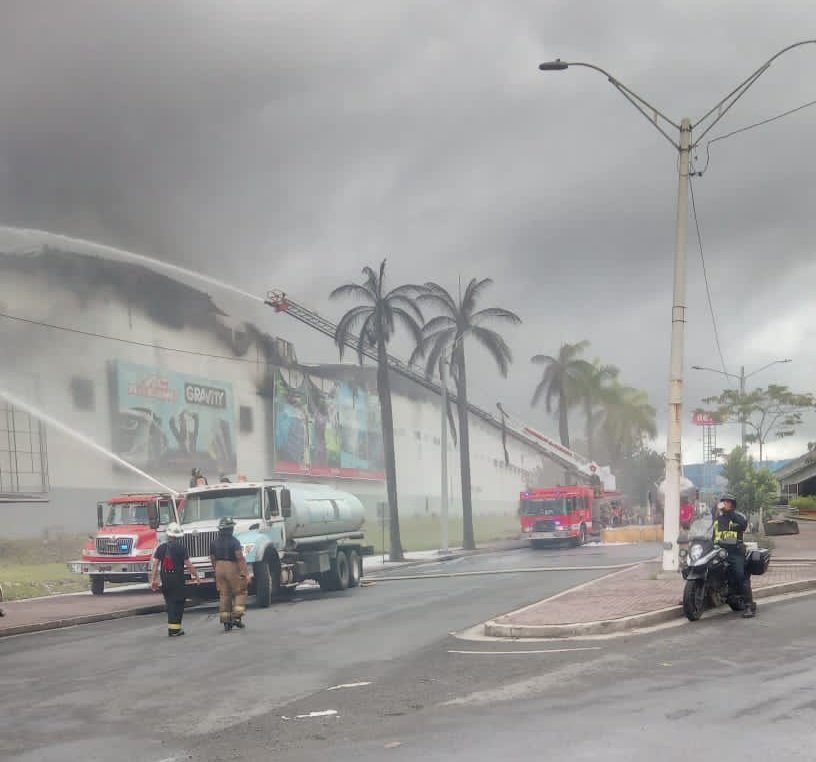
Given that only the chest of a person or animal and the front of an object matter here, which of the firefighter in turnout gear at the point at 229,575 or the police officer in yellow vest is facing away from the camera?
the firefighter in turnout gear

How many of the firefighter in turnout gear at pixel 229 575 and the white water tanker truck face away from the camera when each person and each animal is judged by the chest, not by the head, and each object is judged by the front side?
1

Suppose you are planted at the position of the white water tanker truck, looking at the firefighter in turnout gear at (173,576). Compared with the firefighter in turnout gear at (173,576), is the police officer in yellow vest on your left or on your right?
left

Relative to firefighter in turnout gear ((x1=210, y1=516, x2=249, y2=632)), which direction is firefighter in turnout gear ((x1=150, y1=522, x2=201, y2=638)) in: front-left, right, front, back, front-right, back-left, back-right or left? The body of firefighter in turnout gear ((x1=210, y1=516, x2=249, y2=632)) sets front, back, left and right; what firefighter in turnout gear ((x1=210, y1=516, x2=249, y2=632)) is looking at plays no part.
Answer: left

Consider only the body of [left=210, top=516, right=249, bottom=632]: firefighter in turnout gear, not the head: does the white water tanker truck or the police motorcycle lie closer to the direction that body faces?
the white water tanker truck

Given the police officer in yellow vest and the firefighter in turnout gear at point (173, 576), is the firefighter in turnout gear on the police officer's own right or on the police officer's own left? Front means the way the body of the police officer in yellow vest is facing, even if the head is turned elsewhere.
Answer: on the police officer's own right

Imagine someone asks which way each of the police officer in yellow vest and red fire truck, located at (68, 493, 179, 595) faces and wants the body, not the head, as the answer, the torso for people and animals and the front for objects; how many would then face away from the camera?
0

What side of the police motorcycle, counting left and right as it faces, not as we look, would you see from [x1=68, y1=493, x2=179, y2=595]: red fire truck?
right

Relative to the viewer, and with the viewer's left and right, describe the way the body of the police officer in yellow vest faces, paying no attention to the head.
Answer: facing the viewer and to the left of the viewer

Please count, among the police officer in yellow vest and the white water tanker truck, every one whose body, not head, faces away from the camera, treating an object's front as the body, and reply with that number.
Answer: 0

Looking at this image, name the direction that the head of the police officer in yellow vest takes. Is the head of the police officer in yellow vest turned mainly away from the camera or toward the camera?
toward the camera

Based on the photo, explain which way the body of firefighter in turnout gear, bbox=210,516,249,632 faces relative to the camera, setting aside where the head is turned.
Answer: away from the camera

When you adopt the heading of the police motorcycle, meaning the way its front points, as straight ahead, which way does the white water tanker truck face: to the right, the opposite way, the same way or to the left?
the same way
